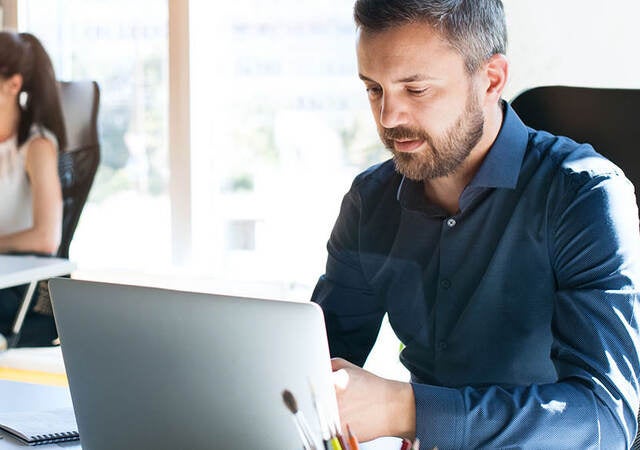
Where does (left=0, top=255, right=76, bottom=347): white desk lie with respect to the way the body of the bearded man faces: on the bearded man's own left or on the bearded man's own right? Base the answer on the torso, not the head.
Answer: on the bearded man's own right

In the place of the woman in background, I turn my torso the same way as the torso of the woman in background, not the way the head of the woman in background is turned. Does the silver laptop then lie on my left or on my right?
on my left

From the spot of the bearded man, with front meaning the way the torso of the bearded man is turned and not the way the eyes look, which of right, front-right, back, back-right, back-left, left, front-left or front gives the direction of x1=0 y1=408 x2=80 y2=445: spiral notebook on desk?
front

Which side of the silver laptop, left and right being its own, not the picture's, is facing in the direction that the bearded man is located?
front

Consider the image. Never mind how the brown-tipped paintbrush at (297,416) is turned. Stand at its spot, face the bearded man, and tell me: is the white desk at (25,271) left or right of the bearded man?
left

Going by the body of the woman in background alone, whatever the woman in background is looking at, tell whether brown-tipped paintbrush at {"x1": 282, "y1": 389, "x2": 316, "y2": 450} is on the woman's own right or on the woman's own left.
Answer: on the woman's own left

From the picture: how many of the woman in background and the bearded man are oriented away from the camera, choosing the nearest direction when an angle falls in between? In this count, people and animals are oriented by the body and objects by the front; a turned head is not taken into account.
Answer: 0

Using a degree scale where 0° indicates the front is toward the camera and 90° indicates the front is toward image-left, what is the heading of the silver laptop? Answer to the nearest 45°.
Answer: approximately 225°

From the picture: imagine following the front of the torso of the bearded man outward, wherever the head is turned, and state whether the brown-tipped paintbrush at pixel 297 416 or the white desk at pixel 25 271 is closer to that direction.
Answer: the brown-tipped paintbrush

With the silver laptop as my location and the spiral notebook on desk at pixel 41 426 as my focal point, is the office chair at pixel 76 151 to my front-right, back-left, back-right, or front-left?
front-right

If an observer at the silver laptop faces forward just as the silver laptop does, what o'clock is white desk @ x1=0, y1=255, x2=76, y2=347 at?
The white desk is roughly at 10 o'clock from the silver laptop.

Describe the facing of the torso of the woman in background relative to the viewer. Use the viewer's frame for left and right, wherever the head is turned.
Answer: facing the viewer and to the left of the viewer

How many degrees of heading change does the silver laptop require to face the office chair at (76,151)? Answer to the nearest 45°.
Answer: approximately 45° to its left

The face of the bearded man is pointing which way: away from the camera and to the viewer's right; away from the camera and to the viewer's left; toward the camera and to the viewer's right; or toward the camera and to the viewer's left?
toward the camera and to the viewer's left

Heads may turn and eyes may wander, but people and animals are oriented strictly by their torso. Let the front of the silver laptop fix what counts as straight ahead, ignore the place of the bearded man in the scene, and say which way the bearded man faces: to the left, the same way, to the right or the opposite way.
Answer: the opposite way

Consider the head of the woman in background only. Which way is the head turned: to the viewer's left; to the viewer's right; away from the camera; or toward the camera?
to the viewer's left

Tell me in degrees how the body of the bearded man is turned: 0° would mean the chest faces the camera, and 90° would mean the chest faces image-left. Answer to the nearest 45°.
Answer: approximately 45°
